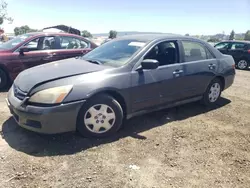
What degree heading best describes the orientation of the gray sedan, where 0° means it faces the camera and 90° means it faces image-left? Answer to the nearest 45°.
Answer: approximately 45°

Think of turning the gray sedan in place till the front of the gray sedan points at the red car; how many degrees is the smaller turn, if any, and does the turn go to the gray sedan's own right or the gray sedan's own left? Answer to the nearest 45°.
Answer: approximately 90° to the gray sedan's own right
